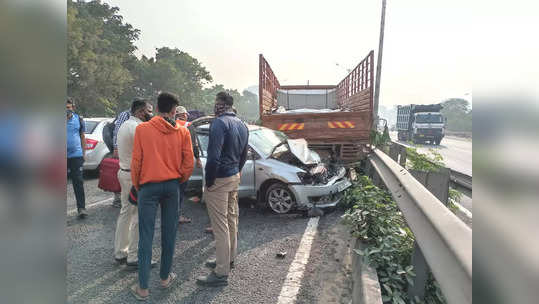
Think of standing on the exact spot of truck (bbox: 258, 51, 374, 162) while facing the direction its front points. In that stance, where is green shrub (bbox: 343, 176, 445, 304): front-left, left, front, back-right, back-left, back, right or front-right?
back

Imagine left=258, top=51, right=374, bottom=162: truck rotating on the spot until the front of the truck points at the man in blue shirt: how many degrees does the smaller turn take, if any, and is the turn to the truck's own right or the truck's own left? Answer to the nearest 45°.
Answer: approximately 135° to the truck's own left

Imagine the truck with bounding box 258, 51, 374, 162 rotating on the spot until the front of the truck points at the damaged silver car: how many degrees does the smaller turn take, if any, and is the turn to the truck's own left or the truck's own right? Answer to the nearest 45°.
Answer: approximately 180°

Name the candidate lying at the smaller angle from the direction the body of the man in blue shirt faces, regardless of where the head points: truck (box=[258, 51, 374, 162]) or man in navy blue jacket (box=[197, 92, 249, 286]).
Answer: the man in navy blue jacket

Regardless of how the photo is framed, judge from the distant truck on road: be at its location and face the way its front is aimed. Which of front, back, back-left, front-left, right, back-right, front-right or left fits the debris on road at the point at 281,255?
front-right

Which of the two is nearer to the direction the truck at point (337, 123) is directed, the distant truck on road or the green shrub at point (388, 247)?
the distant truck on road

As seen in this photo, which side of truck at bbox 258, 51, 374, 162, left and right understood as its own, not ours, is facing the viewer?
back

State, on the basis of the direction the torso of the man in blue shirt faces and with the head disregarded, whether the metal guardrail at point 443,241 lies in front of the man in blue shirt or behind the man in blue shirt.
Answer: in front

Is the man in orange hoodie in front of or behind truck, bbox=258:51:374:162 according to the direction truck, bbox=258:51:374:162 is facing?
behind

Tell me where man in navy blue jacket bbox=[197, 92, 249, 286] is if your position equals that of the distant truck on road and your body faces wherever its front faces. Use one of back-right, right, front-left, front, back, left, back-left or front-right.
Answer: front-right

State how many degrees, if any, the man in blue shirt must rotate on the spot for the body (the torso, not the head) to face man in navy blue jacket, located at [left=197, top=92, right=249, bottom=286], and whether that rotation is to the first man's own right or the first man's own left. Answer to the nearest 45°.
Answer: approximately 45° to the first man's own left

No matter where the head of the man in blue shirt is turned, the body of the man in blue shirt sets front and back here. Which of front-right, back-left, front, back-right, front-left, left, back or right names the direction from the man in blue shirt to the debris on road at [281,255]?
front-left
